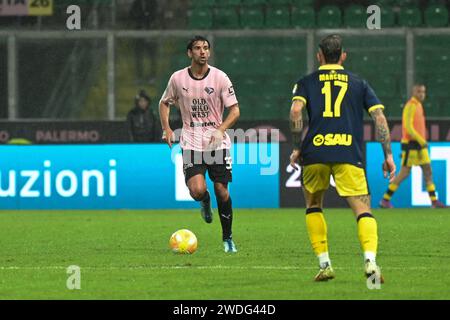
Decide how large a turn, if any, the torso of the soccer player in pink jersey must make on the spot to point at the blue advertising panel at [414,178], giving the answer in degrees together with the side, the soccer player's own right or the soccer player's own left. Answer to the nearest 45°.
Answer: approximately 135° to the soccer player's own left

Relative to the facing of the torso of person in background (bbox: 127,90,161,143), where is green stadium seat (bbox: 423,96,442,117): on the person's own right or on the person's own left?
on the person's own left

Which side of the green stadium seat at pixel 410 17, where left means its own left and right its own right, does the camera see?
front

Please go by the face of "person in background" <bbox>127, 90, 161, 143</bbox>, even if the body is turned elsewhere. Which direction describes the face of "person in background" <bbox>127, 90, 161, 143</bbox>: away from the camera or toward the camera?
toward the camera

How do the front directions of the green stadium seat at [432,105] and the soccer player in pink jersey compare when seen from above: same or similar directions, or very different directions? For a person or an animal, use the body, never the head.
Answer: same or similar directions

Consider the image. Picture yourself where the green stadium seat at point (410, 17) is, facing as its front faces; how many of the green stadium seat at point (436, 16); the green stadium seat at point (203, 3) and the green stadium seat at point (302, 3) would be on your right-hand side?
2

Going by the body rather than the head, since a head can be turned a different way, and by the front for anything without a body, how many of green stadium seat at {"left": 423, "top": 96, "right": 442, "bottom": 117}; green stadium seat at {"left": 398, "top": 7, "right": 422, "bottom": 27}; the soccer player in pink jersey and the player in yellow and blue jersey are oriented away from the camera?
1

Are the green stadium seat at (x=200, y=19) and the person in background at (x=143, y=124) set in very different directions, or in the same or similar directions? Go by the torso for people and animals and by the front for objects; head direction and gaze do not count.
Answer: same or similar directions

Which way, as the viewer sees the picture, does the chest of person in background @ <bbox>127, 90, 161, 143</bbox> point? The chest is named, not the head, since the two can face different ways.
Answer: toward the camera

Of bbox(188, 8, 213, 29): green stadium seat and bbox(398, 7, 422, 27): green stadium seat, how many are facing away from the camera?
0

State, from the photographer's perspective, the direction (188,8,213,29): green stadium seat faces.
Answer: facing the viewer

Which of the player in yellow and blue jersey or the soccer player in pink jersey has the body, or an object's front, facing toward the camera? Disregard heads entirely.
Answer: the soccer player in pink jersey

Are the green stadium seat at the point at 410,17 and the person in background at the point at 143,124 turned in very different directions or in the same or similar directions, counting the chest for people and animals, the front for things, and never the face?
same or similar directions

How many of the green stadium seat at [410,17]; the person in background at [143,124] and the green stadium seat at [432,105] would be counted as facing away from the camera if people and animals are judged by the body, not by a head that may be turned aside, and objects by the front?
0

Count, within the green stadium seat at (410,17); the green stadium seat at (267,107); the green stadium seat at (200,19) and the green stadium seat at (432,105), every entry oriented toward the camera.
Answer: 4

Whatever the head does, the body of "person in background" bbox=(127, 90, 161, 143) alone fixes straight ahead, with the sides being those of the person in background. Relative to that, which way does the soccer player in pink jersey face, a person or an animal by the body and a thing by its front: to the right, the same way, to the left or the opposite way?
the same way

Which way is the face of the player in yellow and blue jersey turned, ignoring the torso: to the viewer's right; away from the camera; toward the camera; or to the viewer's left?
away from the camera

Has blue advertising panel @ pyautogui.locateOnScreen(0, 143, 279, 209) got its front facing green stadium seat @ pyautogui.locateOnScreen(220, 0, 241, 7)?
no

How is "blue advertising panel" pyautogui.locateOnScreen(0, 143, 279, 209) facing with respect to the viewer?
toward the camera
